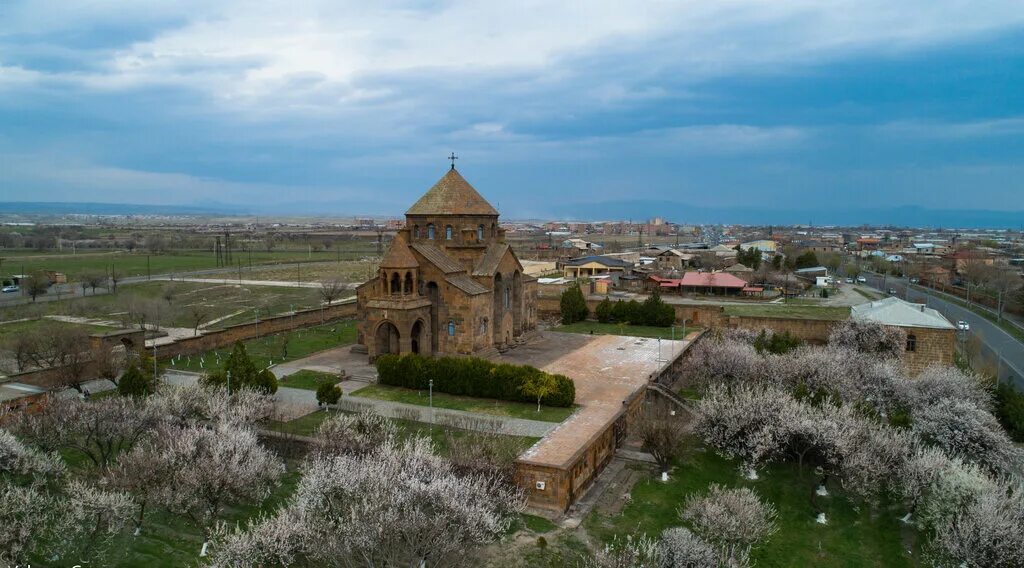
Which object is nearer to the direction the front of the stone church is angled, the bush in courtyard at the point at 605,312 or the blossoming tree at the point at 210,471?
the blossoming tree

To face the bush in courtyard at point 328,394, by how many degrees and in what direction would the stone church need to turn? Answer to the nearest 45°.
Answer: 0° — it already faces it

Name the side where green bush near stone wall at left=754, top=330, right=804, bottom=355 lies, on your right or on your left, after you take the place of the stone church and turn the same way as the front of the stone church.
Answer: on your left

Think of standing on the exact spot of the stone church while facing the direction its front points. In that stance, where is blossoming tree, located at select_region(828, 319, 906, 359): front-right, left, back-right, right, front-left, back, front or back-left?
back-left

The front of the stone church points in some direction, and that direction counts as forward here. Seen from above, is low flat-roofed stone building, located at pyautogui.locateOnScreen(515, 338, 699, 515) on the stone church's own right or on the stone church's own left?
on the stone church's own left

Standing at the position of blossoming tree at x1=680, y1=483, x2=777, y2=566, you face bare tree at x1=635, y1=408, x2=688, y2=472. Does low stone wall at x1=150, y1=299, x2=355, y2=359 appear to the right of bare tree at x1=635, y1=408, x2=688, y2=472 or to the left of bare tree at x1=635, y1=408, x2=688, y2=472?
left

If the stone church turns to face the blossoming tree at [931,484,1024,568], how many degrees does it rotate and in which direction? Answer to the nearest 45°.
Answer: approximately 90° to its left

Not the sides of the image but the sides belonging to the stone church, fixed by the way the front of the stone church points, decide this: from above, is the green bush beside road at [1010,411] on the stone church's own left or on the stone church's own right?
on the stone church's own left

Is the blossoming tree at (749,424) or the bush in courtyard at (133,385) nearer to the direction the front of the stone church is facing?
the bush in courtyard

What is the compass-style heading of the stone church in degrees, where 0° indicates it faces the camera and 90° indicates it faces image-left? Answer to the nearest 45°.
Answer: approximately 45°

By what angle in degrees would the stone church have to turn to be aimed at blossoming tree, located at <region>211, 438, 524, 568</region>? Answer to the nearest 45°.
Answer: approximately 45° to its left

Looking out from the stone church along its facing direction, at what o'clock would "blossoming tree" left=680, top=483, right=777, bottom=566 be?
The blossoming tree is roughly at 10 o'clock from the stone church.

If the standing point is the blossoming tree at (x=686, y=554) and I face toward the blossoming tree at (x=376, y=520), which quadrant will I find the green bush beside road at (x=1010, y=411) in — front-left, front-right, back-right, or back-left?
back-right

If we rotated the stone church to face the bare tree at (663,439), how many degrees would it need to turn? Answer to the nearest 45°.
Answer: approximately 90° to its left

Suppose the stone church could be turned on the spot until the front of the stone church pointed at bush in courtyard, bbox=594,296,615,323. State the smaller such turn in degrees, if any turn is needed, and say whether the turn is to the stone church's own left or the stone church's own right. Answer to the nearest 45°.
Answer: approximately 180°
